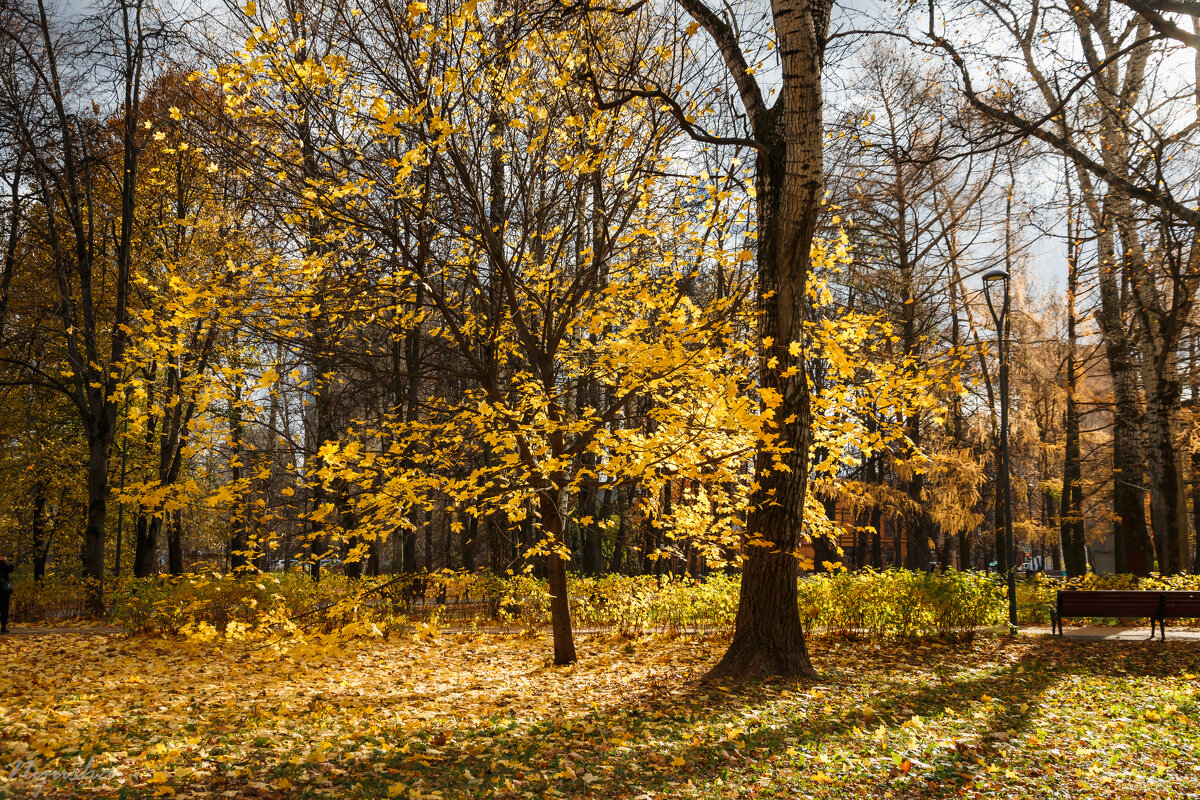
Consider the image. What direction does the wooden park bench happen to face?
away from the camera

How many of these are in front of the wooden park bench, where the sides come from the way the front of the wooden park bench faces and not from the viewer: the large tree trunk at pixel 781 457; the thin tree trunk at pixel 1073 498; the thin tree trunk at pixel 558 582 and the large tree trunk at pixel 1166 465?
2

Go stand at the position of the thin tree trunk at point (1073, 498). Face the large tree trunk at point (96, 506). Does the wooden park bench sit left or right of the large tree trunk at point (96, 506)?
left

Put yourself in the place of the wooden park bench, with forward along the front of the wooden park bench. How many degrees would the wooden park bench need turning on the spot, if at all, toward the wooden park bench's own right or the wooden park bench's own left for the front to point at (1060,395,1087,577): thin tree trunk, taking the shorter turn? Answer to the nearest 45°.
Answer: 0° — it already faces it

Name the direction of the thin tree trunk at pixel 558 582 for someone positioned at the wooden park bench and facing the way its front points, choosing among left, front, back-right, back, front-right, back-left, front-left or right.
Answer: back-left

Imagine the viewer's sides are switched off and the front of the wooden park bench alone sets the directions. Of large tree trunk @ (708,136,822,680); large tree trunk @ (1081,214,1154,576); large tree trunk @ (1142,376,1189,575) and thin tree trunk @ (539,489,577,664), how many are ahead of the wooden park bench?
2

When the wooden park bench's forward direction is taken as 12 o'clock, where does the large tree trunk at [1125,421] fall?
The large tree trunk is roughly at 12 o'clock from the wooden park bench.

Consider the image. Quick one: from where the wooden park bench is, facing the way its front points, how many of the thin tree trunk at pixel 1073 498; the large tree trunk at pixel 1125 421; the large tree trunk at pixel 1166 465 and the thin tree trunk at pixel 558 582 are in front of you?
3
